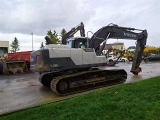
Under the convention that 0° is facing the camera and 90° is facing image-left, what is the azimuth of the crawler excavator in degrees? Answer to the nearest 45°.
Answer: approximately 225°
